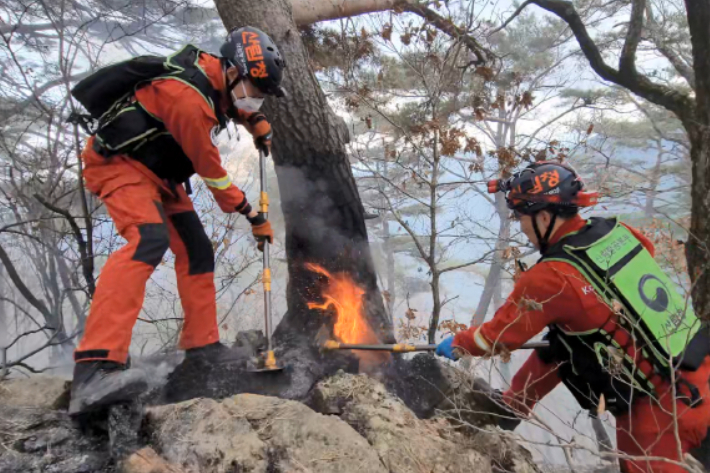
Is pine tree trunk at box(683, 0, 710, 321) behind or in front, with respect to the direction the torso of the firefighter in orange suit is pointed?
in front

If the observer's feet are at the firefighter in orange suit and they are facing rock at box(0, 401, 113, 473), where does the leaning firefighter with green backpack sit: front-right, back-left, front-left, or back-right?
back-left

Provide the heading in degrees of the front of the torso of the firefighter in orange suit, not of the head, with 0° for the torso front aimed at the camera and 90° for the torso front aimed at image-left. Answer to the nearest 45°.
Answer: approximately 270°

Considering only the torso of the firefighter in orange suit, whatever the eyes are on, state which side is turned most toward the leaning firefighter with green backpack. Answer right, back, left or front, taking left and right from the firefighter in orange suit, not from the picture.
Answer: front
